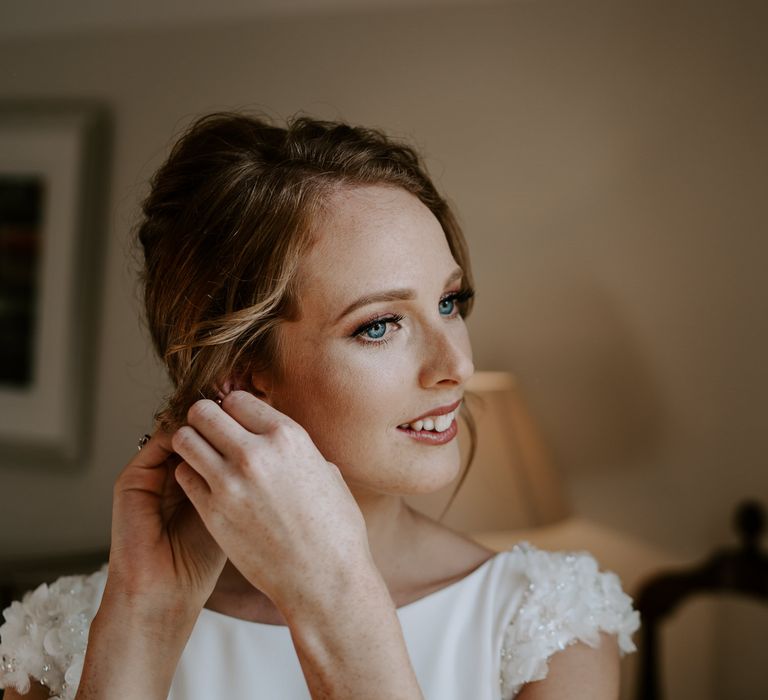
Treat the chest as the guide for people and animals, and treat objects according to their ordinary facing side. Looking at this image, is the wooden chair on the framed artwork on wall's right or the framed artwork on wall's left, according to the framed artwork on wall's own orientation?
on its left

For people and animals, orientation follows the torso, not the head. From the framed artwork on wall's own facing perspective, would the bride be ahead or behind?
ahead

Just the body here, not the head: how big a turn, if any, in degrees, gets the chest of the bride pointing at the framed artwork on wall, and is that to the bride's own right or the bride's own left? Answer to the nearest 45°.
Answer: approximately 135° to the bride's own right

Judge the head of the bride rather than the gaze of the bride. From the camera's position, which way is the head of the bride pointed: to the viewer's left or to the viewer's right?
to the viewer's right

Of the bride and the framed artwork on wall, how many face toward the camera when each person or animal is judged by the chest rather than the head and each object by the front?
2

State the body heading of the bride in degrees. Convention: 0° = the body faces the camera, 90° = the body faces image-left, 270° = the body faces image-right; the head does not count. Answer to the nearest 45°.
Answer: approximately 0°

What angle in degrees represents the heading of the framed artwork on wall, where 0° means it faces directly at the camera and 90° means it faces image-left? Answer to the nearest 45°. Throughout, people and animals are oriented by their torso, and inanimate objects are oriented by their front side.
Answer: approximately 0°
